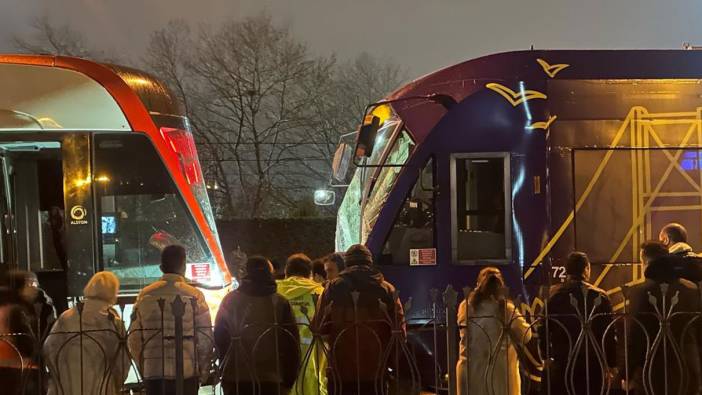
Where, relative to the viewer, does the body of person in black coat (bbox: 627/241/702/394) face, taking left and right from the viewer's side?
facing away from the viewer

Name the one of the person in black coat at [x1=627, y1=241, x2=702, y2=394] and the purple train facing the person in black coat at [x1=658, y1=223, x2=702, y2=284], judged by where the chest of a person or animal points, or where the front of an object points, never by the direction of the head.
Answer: the person in black coat at [x1=627, y1=241, x2=702, y2=394]

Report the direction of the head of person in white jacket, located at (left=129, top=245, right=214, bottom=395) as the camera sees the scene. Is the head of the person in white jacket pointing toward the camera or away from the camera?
away from the camera

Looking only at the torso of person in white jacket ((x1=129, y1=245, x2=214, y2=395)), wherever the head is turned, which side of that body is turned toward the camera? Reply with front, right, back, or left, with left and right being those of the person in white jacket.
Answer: back

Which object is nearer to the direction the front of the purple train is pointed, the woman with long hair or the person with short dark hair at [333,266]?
the person with short dark hair

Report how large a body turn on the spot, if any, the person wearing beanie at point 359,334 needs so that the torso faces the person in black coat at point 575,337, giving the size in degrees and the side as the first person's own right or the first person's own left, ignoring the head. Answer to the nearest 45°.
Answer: approximately 90° to the first person's own right

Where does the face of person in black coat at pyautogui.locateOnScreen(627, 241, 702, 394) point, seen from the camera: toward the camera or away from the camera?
away from the camera

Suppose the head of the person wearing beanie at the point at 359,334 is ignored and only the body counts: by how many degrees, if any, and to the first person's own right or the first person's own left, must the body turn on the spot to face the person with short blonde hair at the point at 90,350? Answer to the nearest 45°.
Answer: approximately 90° to the first person's own left

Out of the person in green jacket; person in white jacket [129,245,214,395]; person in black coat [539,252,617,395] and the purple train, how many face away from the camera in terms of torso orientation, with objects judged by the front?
3

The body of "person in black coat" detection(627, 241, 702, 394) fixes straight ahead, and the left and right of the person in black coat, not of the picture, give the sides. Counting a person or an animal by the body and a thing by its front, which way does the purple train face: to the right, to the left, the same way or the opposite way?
to the left

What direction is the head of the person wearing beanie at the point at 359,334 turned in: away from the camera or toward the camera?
away from the camera

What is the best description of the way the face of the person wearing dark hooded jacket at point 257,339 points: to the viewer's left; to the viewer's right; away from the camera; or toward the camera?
away from the camera

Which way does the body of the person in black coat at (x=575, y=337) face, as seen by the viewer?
away from the camera

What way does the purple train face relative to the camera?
to the viewer's left

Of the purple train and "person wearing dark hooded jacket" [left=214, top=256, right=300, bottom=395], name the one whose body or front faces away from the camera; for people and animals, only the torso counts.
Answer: the person wearing dark hooded jacket

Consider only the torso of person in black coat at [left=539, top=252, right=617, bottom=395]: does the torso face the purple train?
yes

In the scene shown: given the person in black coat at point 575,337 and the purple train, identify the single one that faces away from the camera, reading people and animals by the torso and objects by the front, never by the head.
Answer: the person in black coat

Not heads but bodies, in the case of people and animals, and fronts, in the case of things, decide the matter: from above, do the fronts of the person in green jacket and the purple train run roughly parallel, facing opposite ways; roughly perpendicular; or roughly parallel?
roughly perpendicular
